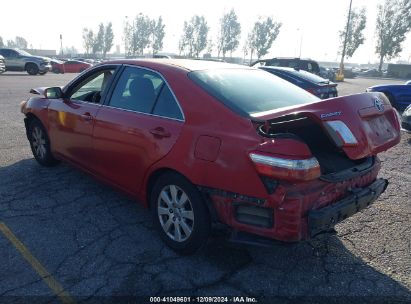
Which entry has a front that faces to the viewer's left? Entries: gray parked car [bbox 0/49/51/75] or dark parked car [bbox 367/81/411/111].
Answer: dark parked car [bbox 367/81/411/111]

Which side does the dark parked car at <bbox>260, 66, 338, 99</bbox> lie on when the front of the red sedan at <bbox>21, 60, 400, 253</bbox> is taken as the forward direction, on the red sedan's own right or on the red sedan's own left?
on the red sedan's own right

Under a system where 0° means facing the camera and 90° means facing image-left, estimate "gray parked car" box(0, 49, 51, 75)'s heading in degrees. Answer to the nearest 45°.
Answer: approximately 315°

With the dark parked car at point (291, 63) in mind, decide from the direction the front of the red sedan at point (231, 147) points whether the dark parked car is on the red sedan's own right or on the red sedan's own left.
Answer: on the red sedan's own right

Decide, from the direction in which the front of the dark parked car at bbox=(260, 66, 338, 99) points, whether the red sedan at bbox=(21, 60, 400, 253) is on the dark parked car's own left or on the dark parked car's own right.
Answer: on the dark parked car's own left

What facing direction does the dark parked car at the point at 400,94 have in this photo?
to the viewer's left

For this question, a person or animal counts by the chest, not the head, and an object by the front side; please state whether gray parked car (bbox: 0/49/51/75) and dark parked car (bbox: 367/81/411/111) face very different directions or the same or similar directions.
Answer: very different directions

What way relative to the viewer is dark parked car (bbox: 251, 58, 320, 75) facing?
to the viewer's left

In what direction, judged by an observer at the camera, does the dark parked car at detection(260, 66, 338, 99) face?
facing away from the viewer and to the left of the viewer
